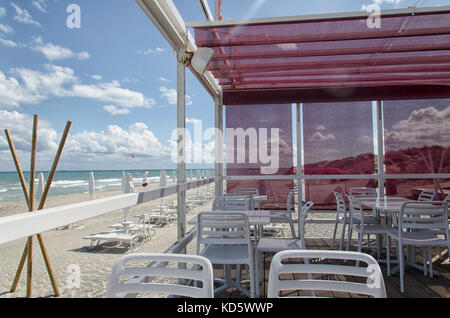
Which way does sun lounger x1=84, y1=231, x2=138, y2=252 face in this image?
to the viewer's left

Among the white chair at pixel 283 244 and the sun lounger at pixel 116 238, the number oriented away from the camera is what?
0

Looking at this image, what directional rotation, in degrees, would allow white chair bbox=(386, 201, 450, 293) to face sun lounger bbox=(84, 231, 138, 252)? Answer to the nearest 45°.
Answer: approximately 45° to its left

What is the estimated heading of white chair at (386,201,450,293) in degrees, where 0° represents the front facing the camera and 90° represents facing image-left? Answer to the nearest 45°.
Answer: approximately 135°

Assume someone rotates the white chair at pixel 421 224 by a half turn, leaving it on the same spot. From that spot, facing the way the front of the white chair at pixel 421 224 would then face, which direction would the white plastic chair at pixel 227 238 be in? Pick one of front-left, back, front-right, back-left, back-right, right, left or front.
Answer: right

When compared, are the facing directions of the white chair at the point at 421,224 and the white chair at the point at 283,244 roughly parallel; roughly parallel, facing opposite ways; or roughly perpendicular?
roughly perpendicular

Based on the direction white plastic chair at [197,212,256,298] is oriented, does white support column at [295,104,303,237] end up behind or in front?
in front

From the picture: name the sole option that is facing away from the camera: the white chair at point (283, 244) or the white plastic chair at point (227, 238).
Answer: the white plastic chair

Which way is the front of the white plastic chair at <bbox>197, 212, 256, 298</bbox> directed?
away from the camera

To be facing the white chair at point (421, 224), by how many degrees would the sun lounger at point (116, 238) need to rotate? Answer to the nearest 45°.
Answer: approximately 135° to its left

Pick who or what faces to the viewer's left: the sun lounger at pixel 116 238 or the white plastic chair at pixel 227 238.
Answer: the sun lounger
